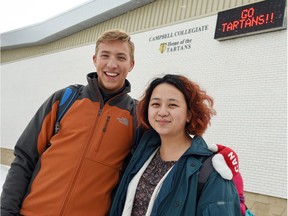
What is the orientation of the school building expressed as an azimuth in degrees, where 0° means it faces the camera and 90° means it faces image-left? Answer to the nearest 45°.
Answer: approximately 45°

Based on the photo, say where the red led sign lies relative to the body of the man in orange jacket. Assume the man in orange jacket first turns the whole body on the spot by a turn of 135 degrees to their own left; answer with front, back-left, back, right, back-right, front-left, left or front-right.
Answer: front

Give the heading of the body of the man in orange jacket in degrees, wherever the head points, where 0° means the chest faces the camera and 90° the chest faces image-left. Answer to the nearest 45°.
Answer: approximately 0°

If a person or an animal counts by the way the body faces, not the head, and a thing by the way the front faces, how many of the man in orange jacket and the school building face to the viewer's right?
0

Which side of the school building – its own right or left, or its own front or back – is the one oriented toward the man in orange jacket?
front

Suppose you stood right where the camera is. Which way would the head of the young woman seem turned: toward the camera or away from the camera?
toward the camera

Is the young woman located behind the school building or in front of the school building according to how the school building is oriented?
in front

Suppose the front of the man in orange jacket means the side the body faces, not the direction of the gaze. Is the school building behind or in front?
behind
